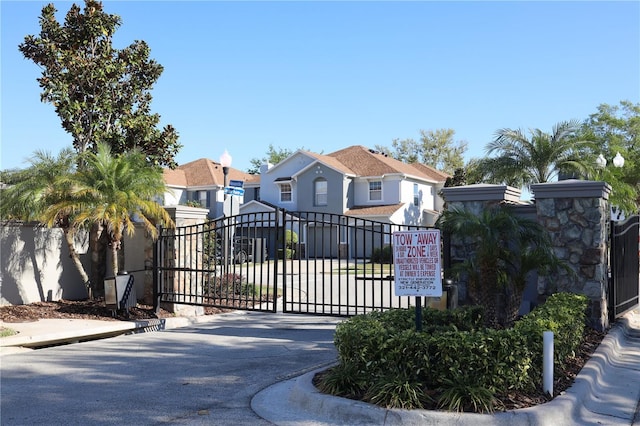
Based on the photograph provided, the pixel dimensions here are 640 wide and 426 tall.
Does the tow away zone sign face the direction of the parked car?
no

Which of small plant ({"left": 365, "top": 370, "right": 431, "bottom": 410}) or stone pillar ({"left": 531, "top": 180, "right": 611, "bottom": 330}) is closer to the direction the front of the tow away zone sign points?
the small plant

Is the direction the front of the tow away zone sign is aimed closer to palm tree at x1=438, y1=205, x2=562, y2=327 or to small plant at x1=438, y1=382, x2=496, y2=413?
the small plant

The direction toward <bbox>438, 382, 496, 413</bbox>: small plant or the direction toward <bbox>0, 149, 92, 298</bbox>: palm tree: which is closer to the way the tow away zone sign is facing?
the small plant

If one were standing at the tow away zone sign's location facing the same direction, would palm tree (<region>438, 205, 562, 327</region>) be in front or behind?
behind

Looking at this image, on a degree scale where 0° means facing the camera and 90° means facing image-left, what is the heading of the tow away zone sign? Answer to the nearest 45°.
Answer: approximately 0°

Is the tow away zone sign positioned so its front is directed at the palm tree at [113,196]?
no

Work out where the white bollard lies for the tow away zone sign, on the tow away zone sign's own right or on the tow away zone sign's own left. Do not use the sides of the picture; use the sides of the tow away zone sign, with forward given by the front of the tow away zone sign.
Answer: on the tow away zone sign's own left

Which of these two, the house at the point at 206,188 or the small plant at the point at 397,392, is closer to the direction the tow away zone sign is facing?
the small plant

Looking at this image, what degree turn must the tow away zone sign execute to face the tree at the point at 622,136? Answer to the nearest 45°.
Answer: approximately 180°

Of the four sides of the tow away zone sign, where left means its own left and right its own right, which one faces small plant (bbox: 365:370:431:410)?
front

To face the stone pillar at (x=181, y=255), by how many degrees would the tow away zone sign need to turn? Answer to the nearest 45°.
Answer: approximately 135° to its right

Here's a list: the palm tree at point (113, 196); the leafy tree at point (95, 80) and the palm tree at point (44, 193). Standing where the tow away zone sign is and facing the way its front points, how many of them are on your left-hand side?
0

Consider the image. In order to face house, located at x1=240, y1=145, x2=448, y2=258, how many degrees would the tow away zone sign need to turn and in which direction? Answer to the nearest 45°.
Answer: approximately 180°

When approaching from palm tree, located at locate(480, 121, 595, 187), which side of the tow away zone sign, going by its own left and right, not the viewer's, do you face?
back

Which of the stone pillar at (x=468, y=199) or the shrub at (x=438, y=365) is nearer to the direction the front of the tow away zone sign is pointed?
the shrub
